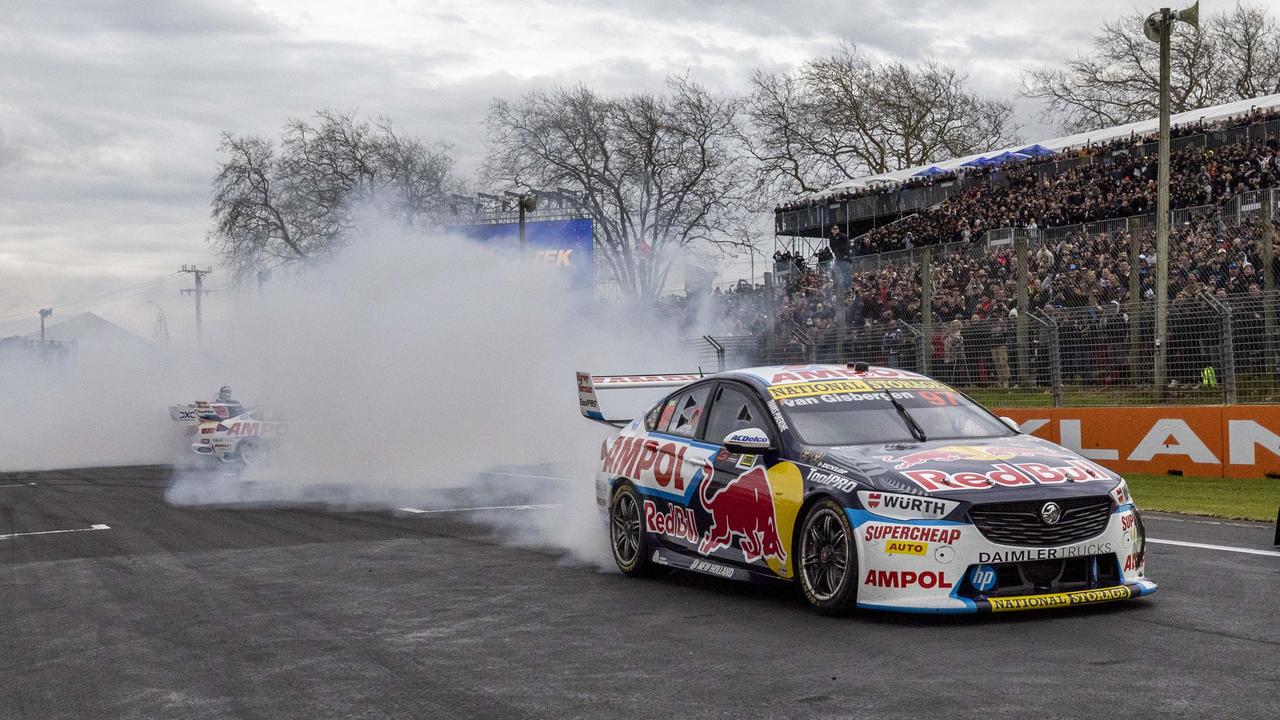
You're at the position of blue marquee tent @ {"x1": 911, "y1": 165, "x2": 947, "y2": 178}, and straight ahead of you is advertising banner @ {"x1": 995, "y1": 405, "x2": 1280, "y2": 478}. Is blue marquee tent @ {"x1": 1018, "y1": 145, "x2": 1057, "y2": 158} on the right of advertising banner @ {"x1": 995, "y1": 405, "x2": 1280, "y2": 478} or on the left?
left

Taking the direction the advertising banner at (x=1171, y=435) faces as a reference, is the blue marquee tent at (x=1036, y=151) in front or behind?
behind

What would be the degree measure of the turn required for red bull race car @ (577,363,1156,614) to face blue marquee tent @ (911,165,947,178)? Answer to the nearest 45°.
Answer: approximately 135° to its left

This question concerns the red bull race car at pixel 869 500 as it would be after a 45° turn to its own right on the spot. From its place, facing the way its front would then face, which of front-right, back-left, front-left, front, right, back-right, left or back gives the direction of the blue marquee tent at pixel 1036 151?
back

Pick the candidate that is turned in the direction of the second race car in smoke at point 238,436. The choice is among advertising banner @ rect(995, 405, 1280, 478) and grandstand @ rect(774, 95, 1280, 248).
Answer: the grandstand

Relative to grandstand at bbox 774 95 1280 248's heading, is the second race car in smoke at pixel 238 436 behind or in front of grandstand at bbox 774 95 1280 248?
in front

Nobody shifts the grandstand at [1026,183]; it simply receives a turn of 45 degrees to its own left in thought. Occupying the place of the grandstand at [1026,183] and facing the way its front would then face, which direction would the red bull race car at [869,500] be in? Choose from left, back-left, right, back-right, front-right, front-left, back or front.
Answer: front

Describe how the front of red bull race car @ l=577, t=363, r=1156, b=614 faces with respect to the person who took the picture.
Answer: facing the viewer and to the right of the viewer

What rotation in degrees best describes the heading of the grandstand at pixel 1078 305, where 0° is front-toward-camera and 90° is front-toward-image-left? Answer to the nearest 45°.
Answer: approximately 45°

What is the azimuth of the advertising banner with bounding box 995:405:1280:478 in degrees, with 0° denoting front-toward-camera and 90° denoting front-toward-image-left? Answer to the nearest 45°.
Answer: approximately 0°

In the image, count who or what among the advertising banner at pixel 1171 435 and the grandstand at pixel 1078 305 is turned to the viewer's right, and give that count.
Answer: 0
